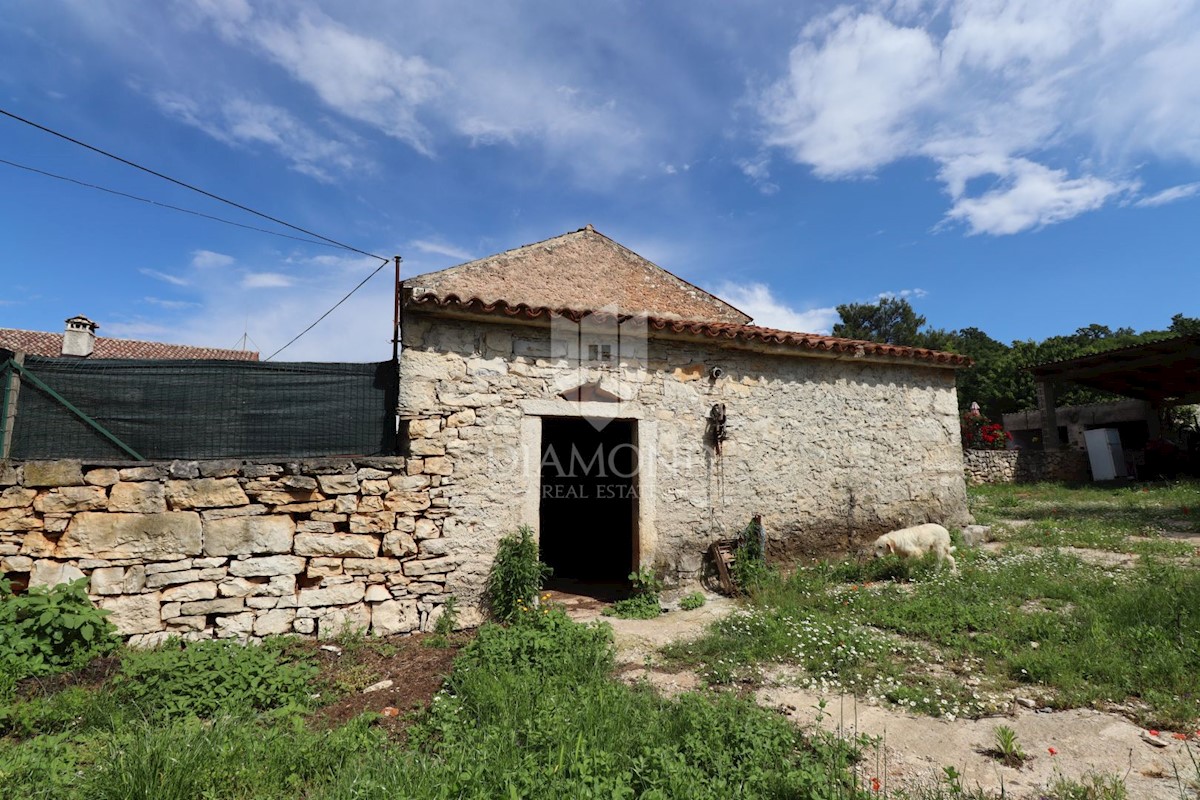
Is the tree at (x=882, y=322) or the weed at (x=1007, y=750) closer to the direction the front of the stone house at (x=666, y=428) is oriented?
the weed

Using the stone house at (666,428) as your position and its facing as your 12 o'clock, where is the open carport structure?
The open carport structure is roughly at 9 o'clock from the stone house.

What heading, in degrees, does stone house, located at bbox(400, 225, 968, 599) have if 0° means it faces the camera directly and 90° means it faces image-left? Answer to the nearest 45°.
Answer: approximately 315°

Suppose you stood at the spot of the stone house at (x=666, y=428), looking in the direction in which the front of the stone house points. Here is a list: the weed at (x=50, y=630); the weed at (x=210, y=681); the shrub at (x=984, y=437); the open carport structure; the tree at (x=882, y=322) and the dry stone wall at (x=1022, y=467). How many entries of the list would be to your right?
2

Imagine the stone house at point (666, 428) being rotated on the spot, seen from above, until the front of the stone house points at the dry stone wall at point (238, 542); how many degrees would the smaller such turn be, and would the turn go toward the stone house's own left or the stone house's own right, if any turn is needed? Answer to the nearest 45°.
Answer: approximately 90° to the stone house's own right

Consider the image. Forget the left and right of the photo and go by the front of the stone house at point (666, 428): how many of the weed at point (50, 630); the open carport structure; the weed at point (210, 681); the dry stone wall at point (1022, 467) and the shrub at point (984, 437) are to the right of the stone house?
2

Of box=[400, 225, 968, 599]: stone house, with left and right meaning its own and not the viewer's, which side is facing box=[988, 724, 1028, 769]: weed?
front

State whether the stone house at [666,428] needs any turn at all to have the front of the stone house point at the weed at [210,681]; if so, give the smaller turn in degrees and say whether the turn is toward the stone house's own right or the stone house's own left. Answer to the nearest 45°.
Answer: approximately 90° to the stone house's own right

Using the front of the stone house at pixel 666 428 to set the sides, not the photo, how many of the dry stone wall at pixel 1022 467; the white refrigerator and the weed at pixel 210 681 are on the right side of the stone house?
1

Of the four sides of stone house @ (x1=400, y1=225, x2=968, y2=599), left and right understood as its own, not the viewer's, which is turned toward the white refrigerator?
left

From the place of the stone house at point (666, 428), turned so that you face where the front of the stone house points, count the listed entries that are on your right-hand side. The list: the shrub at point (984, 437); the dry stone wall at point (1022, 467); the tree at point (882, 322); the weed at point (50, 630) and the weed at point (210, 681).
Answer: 2

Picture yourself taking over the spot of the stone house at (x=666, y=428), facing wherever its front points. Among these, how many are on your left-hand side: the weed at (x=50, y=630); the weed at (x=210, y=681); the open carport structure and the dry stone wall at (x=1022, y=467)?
2

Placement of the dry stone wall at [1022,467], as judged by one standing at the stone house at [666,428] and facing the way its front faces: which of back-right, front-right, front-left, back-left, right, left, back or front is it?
left

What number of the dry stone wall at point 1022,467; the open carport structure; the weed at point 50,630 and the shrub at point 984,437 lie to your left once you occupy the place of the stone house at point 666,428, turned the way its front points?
3
